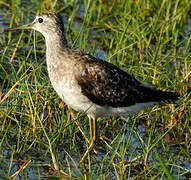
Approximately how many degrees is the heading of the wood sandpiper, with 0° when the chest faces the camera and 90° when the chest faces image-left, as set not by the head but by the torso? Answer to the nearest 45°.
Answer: approximately 90°
